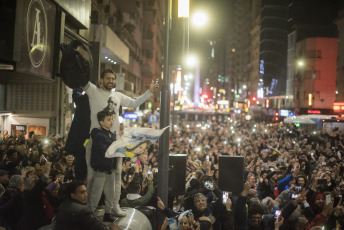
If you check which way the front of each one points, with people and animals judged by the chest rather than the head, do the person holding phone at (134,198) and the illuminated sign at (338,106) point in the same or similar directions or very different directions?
very different directions

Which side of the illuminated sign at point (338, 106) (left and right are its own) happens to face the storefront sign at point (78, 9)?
front

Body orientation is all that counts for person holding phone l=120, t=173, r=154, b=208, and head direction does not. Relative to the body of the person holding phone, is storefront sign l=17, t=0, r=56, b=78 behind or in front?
in front

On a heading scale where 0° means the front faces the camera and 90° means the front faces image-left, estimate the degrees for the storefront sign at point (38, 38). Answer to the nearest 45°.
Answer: approximately 315°

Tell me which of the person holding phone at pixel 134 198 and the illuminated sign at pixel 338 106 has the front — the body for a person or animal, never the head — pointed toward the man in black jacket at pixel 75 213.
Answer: the illuminated sign

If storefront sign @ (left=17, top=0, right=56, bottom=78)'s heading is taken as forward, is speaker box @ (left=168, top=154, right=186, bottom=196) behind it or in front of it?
in front
